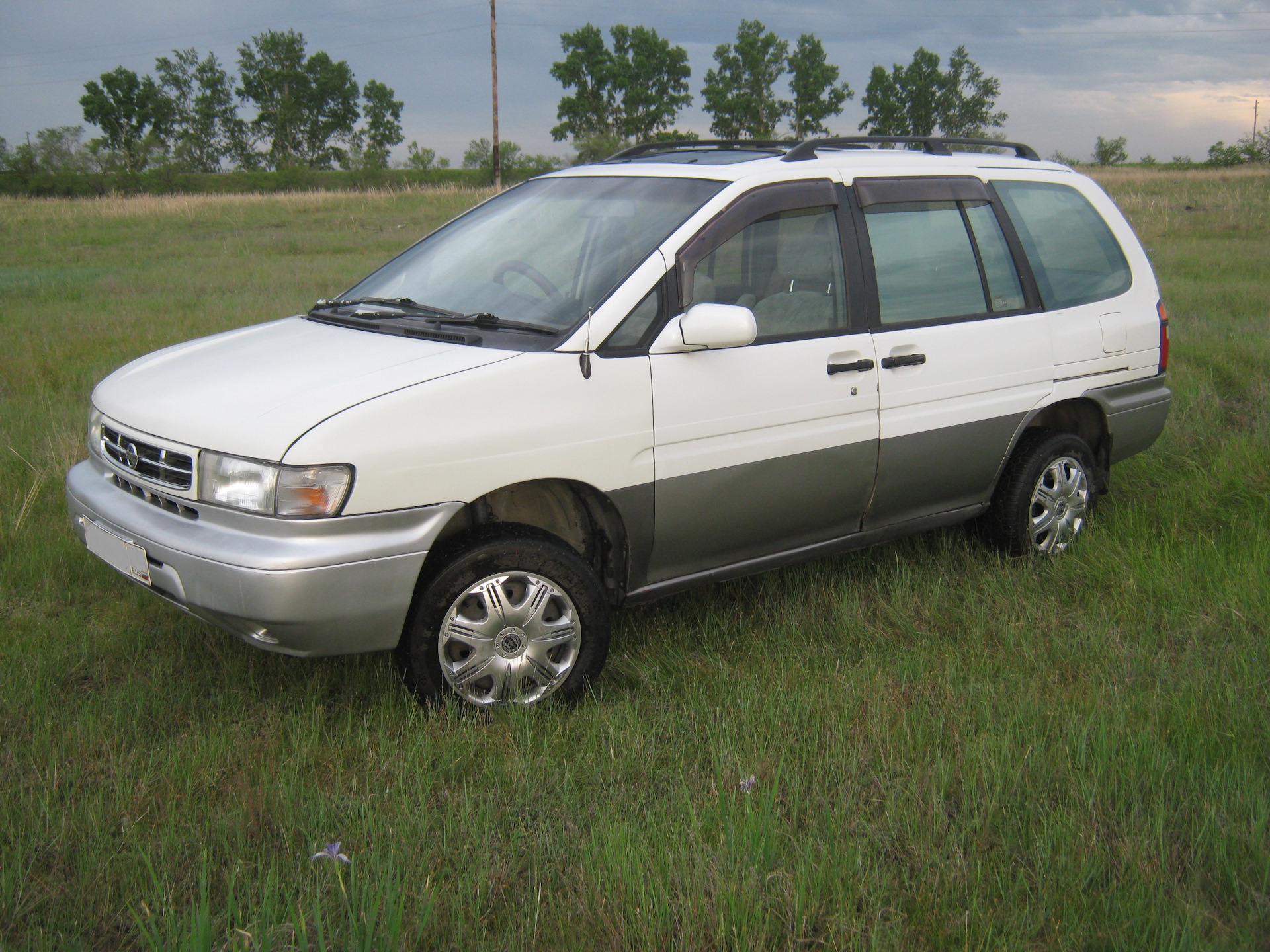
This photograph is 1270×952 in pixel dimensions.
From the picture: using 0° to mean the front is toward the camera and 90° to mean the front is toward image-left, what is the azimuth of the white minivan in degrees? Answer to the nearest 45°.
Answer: approximately 45°

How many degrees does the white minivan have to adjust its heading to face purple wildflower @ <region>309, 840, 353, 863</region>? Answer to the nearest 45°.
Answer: approximately 45° to its left
